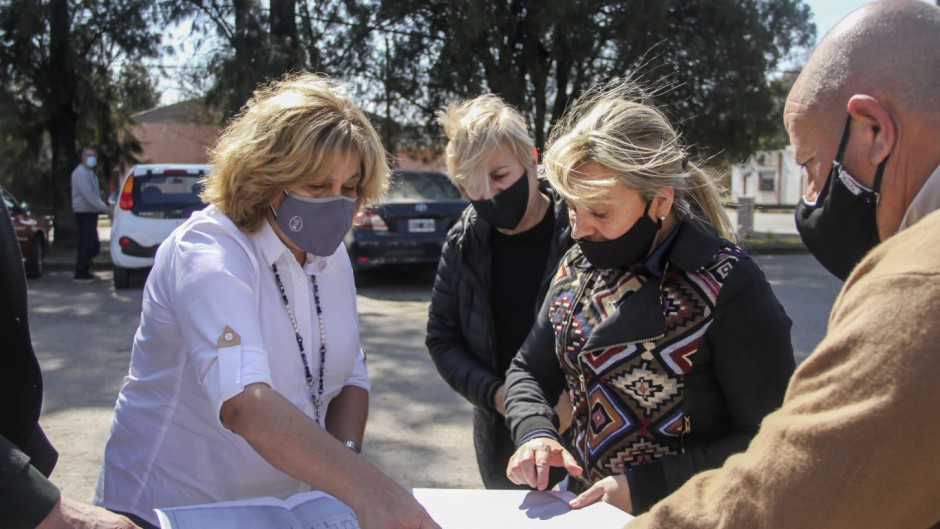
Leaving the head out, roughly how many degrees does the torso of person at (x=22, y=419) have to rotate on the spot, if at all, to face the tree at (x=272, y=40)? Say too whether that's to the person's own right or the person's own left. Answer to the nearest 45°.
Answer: approximately 90° to the person's own left

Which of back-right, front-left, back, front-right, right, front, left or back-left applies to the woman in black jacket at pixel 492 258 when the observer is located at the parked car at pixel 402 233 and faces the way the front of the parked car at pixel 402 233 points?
back

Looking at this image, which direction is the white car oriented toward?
away from the camera

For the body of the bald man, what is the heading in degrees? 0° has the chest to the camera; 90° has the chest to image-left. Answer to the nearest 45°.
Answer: approximately 90°

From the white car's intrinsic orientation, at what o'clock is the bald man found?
The bald man is roughly at 6 o'clock from the white car.

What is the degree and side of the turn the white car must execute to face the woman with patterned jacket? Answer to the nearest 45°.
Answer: approximately 180°

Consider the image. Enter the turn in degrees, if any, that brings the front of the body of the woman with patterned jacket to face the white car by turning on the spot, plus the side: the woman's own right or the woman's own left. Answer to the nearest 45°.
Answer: approximately 90° to the woman's own right

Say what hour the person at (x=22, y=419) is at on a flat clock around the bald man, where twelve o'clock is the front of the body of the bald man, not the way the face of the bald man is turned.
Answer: The person is roughly at 12 o'clock from the bald man.

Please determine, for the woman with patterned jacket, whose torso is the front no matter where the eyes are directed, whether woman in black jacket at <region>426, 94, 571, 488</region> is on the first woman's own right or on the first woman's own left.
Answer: on the first woman's own right

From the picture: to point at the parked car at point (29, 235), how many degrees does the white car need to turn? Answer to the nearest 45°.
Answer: approximately 45° to its left

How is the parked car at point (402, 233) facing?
away from the camera

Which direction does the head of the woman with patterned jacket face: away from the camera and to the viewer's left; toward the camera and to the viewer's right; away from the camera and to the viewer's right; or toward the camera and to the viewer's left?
toward the camera and to the viewer's left

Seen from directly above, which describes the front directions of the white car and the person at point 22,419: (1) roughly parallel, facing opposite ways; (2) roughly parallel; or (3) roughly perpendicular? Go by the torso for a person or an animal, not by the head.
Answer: roughly perpendicular

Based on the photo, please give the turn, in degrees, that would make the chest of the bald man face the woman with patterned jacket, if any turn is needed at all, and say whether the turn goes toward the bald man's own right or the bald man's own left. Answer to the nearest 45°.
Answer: approximately 45° to the bald man's own right
